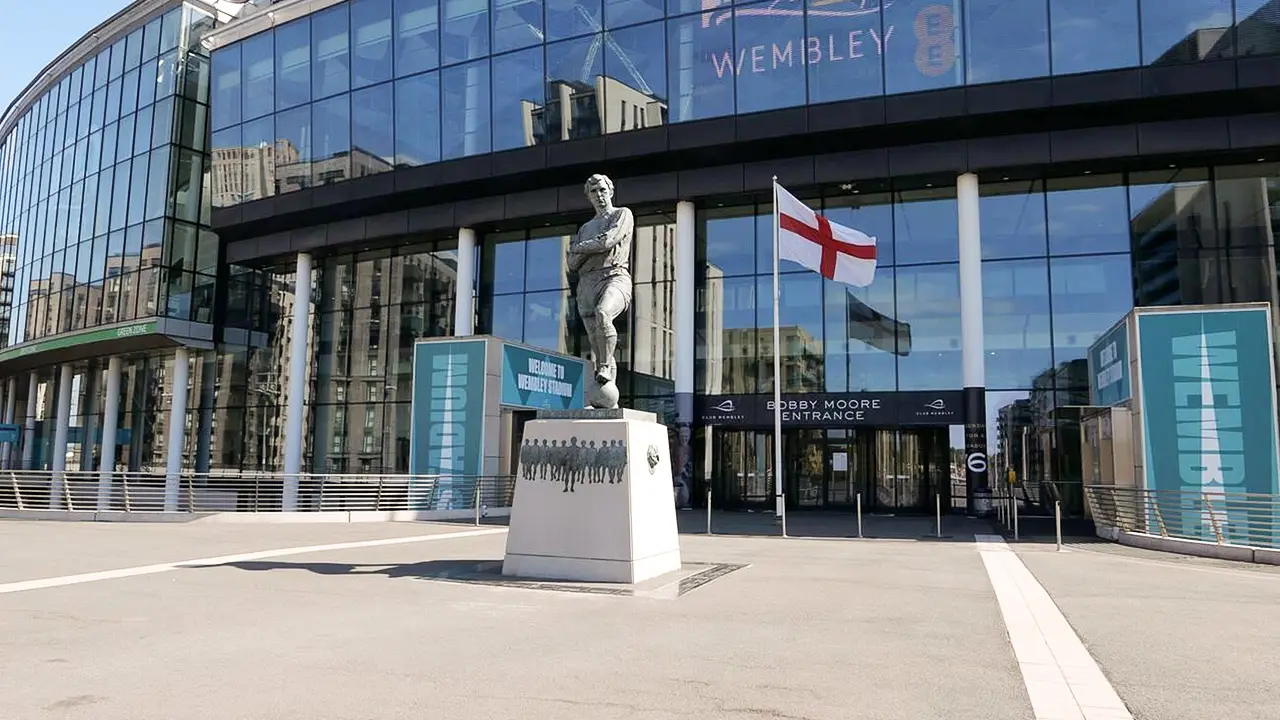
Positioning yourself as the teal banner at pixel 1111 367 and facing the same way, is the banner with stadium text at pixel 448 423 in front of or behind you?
in front

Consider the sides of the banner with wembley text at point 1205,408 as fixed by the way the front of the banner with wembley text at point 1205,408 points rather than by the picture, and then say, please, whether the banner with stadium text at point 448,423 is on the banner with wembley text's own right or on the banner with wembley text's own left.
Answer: on the banner with wembley text's own right

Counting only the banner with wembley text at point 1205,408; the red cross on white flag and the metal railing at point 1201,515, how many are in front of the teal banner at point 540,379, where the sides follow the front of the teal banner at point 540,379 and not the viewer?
3

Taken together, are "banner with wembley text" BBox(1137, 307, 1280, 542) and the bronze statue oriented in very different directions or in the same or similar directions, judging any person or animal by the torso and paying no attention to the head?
same or similar directions

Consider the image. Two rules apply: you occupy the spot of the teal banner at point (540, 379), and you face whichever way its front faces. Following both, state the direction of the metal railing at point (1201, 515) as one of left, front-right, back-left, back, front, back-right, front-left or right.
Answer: front

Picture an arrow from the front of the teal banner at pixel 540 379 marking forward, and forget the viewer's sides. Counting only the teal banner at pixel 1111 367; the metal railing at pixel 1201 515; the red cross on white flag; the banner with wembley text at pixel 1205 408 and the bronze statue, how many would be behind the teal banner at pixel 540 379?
0

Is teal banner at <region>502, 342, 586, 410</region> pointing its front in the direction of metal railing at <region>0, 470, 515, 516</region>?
no

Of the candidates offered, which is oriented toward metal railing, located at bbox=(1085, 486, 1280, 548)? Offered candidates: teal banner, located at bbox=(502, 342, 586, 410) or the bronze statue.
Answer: the teal banner

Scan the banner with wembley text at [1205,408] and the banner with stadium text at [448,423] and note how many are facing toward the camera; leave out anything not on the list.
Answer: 2

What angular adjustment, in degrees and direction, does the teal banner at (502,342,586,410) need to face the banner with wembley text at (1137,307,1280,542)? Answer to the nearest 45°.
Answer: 0° — it already faces it

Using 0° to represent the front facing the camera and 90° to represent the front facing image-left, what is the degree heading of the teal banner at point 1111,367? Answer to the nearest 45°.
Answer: approximately 45°

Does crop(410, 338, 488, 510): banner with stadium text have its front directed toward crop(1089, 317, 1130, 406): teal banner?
no

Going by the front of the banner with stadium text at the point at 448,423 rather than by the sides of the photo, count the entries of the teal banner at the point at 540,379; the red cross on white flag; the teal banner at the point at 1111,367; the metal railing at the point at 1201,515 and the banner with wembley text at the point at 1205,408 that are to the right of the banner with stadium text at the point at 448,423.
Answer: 0

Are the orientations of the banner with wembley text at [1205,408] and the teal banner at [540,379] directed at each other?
no

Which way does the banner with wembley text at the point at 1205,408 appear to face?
toward the camera

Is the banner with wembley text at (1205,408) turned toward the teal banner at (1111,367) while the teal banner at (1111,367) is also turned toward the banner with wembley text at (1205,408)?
no

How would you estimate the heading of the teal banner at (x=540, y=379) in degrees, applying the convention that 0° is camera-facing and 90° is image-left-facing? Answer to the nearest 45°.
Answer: approximately 315°

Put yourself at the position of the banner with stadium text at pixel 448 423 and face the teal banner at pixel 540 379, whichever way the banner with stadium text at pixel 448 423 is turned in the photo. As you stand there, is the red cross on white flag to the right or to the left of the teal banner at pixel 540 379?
right

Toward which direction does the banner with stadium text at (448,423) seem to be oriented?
toward the camera

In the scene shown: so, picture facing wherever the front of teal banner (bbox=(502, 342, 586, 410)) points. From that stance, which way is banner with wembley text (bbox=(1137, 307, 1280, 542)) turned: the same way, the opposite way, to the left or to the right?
to the right

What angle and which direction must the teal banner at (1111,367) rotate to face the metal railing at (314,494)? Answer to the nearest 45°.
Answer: approximately 45° to its right
